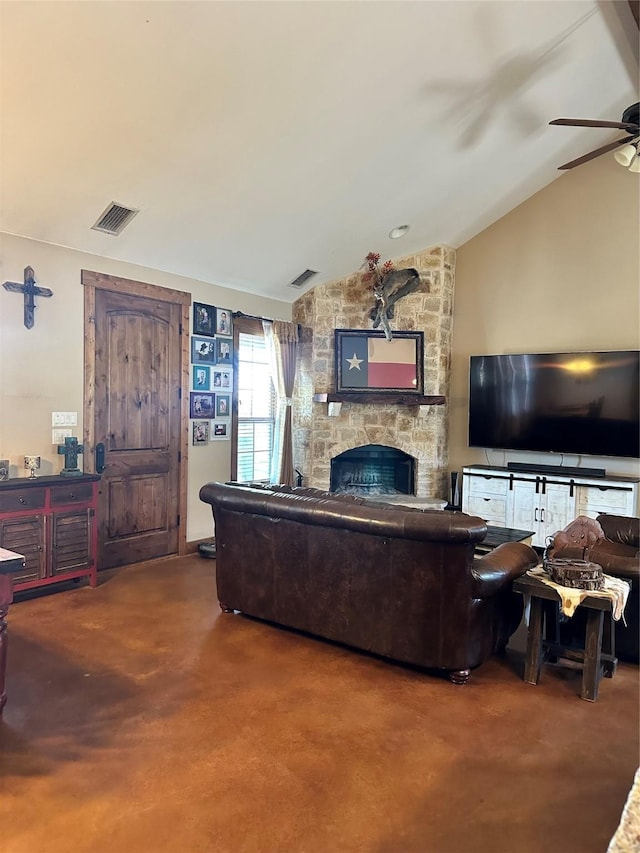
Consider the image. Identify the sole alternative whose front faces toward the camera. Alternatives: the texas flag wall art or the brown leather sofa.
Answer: the texas flag wall art

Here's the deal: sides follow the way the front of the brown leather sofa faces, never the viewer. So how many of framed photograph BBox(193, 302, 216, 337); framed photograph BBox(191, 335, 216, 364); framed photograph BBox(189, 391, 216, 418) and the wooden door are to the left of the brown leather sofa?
4

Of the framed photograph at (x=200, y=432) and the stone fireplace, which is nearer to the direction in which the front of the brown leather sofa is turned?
the stone fireplace

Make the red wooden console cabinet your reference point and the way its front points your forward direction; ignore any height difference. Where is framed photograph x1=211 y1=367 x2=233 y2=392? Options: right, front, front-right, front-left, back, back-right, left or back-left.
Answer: left

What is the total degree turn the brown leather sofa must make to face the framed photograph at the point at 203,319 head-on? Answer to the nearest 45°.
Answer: approximately 90° to its left

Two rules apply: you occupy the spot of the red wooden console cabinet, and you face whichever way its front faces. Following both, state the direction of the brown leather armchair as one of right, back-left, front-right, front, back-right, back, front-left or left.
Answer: front

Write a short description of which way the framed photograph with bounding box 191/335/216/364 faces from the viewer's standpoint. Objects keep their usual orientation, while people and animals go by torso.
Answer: facing the viewer and to the right of the viewer

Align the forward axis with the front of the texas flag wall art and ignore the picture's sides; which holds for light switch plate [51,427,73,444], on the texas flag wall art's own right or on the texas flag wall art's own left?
on the texas flag wall art's own right

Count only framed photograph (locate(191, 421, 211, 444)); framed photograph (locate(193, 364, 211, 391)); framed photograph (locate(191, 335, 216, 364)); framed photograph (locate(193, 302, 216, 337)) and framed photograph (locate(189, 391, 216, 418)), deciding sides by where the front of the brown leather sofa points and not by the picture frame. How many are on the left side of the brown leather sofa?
5

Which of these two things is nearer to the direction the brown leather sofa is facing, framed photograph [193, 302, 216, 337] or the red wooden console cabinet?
the framed photograph

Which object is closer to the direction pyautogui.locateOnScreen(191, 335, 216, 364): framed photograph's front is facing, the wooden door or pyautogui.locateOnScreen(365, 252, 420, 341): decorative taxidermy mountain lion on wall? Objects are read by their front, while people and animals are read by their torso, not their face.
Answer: the decorative taxidermy mountain lion on wall

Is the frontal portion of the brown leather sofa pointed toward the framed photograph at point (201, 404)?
no

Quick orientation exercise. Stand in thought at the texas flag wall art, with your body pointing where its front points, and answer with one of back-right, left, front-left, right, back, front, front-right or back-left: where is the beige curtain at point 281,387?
right

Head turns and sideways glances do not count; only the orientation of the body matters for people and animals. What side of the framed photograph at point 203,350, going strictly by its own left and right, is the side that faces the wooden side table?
front

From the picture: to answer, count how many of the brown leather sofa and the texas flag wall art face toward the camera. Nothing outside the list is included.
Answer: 1

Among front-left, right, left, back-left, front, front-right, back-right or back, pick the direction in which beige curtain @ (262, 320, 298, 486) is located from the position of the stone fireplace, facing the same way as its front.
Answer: right

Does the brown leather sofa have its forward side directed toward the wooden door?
no

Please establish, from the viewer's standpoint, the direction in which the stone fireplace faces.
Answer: facing the viewer

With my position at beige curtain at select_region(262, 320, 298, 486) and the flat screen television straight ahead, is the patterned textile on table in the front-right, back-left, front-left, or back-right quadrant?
front-right
